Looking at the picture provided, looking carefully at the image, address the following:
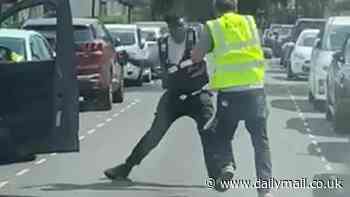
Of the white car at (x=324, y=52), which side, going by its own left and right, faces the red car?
right

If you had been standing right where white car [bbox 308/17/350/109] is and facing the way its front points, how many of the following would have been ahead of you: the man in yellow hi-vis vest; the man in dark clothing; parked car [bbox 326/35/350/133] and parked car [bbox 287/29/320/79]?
3

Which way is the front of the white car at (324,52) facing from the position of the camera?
facing the viewer

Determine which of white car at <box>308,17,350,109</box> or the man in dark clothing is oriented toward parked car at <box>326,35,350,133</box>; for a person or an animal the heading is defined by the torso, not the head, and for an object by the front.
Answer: the white car

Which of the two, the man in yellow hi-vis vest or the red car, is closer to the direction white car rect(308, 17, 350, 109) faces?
the man in yellow hi-vis vest

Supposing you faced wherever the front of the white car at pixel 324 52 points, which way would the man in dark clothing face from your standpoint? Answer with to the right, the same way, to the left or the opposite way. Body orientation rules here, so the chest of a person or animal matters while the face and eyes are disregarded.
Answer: the same way

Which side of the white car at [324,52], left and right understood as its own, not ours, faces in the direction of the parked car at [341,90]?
front

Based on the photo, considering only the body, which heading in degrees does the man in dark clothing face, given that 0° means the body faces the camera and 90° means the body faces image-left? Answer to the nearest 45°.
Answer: approximately 0°

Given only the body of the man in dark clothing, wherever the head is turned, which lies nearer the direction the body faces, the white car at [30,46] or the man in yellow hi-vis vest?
the man in yellow hi-vis vest

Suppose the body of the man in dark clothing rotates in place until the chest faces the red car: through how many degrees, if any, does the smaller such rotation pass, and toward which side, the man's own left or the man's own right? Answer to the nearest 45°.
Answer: approximately 180°

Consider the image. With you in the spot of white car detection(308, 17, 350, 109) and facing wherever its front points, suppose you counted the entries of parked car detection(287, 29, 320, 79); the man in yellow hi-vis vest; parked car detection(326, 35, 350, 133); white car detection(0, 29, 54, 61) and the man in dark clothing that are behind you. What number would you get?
1

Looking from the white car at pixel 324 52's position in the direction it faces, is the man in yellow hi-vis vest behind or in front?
in front

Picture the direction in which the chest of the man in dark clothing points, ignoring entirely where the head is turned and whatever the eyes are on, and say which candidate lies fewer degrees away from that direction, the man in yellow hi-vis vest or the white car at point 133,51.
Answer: the man in yellow hi-vis vest

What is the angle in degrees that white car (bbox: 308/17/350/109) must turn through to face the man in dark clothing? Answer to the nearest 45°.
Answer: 0° — it already faces them
